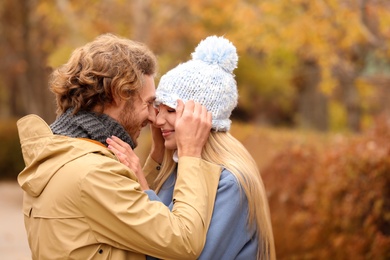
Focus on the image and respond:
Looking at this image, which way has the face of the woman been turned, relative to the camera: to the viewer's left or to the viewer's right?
to the viewer's left

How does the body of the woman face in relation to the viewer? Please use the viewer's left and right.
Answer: facing to the left of the viewer

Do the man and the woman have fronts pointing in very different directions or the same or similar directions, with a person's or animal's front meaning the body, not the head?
very different directions

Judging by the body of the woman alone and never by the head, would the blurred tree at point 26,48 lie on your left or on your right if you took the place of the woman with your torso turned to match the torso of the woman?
on your right

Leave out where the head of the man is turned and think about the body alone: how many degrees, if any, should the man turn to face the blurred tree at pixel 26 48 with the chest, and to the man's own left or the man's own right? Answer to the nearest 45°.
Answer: approximately 90° to the man's own left

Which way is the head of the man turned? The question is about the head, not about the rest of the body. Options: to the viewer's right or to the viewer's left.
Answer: to the viewer's right

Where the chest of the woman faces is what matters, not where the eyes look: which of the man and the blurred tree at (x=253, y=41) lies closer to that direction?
the man

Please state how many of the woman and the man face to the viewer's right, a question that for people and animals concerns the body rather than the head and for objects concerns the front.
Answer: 1

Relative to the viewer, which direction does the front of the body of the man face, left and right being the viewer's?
facing to the right of the viewer

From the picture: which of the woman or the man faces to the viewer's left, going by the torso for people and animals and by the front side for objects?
the woman
